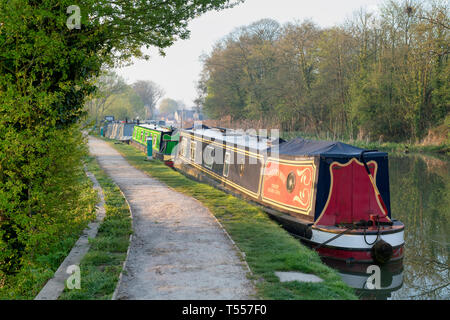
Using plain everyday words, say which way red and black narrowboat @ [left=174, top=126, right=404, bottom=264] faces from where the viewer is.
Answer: facing away from the viewer and to the left of the viewer

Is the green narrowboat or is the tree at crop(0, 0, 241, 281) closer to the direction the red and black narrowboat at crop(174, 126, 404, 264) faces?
the green narrowboat

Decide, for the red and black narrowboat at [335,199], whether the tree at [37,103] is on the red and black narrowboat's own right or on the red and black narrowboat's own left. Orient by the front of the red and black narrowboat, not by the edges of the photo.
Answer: on the red and black narrowboat's own left

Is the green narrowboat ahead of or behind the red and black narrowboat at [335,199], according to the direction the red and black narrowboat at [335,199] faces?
ahead
